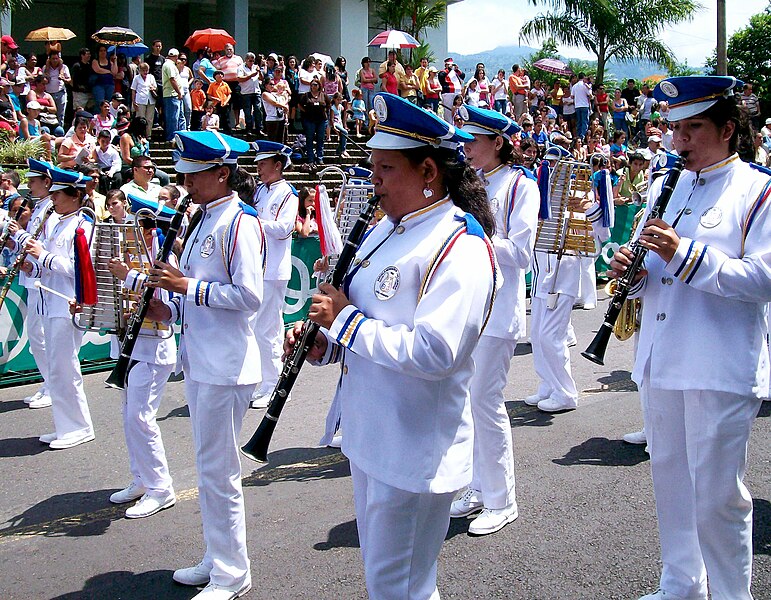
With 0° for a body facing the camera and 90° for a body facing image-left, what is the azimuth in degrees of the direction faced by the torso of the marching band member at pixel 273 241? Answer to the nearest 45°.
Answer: approximately 45°

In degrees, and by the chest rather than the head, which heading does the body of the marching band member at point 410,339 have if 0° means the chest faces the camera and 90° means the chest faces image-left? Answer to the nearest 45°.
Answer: approximately 45°

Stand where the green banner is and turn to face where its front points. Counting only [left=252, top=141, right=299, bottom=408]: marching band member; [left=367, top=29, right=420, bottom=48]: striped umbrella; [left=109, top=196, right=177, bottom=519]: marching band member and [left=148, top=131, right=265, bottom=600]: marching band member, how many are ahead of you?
3

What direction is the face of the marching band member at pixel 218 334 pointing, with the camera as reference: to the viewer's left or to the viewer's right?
to the viewer's left

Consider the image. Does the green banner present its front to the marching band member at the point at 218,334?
yes

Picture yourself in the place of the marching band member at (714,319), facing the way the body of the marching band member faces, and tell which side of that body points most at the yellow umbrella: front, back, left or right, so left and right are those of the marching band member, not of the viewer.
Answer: right

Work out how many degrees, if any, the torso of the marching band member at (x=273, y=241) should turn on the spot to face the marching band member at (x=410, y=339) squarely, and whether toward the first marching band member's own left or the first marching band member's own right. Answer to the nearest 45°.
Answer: approximately 45° to the first marching band member's own left

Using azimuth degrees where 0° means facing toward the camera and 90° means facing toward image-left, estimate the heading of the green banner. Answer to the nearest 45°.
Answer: approximately 0°

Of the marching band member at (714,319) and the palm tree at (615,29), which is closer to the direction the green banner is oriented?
the marching band member

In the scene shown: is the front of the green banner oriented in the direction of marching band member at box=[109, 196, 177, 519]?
yes

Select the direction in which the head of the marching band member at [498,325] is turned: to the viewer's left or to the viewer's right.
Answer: to the viewer's left

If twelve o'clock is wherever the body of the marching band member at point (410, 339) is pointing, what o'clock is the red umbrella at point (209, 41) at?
The red umbrella is roughly at 4 o'clock from the marching band member.
